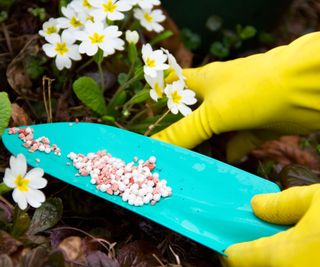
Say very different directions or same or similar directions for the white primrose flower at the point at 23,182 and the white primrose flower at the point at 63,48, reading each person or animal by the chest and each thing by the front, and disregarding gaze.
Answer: same or similar directions

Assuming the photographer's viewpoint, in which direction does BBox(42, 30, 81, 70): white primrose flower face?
facing the viewer

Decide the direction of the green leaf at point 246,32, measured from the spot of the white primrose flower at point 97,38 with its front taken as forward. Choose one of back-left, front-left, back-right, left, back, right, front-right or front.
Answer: back-left

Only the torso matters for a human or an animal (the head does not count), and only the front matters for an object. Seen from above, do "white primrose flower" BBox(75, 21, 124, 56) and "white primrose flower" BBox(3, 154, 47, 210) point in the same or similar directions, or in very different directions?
same or similar directions

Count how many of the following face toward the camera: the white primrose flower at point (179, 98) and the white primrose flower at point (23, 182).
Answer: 2

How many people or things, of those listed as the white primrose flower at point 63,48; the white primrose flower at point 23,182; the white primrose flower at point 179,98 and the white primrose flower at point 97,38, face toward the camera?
4

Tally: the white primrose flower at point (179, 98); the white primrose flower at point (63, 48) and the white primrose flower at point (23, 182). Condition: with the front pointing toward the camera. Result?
3

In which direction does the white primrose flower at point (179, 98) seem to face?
toward the camera
